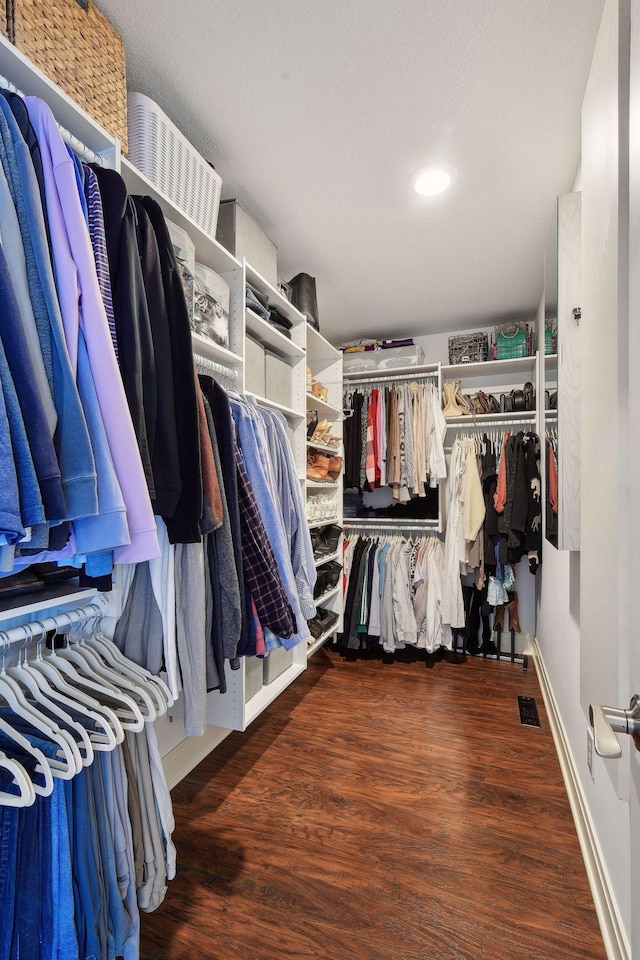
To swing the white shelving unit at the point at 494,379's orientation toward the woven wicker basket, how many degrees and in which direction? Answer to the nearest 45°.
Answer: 0° — it already faces it

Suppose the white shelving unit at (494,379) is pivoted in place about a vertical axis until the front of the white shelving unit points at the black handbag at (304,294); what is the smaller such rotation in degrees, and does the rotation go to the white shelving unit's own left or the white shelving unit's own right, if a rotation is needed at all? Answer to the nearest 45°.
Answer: approximately 45° to the white shelving unit's own right

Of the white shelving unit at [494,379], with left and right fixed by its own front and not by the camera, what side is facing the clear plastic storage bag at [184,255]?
front

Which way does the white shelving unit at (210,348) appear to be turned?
to the viewer's right

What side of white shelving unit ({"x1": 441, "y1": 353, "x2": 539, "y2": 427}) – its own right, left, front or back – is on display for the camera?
front

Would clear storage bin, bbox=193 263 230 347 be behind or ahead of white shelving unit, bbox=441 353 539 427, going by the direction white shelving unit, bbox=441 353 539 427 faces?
ahead

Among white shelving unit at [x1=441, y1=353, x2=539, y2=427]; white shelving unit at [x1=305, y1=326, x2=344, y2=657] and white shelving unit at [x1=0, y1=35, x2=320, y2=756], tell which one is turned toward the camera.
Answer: white shelving unit at [x1=441, y1=353, x2=539, y2=427]

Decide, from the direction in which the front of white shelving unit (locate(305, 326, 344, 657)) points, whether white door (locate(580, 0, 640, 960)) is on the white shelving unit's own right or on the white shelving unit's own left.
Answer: on the white shelving unit's own right

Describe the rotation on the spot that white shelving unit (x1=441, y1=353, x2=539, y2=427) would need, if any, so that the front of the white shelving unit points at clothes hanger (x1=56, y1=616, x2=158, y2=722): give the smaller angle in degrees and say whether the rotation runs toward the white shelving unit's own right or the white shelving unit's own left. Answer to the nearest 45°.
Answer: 0° — it already faces it

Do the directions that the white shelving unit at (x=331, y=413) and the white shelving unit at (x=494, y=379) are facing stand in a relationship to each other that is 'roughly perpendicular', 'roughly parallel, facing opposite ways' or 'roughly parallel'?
roughly perpendicular

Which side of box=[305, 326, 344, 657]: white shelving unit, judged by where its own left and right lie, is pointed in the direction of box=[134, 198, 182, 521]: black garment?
right

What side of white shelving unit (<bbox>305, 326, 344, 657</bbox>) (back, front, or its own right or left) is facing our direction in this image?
right
